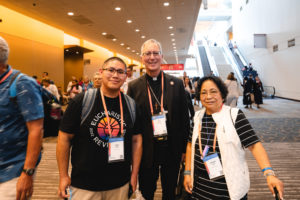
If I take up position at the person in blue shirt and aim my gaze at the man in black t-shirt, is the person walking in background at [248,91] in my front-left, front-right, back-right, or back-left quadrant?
front-left

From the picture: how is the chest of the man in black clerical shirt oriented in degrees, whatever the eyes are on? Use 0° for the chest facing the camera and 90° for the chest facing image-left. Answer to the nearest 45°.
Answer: approximately 0°

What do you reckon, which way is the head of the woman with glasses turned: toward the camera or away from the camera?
toward the camera

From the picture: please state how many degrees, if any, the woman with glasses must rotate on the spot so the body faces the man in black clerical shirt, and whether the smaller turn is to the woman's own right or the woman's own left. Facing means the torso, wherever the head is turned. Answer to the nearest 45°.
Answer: approximately 90° to the woman's own right

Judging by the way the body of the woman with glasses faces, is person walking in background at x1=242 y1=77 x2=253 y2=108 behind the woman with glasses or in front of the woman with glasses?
behind

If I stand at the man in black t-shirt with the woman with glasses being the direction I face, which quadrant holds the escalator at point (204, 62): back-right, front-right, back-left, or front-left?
front-left

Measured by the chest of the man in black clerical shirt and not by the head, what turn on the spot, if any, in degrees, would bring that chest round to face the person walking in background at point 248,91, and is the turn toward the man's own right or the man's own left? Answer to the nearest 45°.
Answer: approximately 135° to the man's own left

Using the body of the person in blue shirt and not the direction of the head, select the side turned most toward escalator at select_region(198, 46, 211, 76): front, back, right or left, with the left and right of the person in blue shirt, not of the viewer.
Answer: back

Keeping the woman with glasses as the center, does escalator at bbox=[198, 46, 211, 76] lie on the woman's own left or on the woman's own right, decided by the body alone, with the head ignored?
on the woman's own right

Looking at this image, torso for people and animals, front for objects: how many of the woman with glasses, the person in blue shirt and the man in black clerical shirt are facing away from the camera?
0

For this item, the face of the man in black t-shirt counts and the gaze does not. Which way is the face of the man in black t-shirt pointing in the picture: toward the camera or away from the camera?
toward the camera

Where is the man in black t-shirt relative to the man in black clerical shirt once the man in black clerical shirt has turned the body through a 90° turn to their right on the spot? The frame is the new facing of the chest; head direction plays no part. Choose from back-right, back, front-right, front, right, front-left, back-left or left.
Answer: front-left

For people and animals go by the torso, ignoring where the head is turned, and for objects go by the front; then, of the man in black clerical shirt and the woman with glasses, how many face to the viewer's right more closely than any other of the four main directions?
0

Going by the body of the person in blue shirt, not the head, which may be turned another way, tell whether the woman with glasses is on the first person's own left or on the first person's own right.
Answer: on the first person's own left
